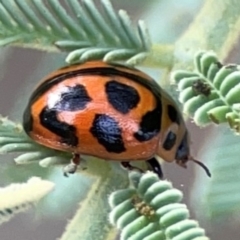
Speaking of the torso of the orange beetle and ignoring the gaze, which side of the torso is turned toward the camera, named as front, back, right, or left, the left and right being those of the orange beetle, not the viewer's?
right
